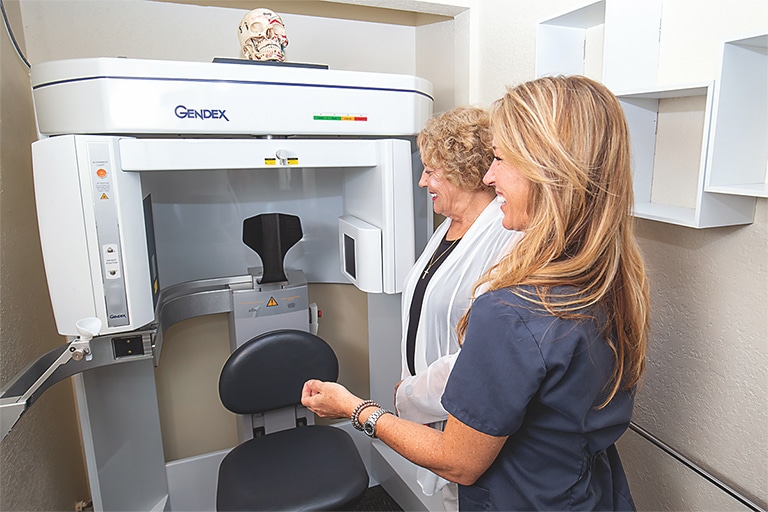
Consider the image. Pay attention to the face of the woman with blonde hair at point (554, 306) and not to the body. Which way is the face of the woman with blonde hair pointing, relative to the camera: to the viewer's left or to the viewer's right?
to the viewer's left

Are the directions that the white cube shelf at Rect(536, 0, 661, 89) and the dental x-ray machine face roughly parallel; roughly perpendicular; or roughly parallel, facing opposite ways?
roughly perpendicular

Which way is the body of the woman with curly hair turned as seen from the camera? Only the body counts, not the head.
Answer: to the viewer's left

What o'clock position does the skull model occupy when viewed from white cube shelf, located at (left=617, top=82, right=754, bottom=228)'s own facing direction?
The skull model is roughly at 1 o'clock from the white cube shelf.

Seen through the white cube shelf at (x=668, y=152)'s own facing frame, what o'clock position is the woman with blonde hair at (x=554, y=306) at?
The woman with blonde hair is roughly at 11 o'clock from the white cube shelf.

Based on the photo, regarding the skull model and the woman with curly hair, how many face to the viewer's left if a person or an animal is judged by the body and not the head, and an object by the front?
1

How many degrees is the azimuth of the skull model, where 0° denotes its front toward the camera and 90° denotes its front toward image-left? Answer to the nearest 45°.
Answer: approximately 315°

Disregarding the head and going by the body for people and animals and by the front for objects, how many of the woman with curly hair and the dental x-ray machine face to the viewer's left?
1

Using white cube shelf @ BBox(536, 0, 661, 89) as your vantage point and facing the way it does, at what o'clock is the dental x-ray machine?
The dental x-ray machine is roughly at 1 o'clock from the white cube shelf.
